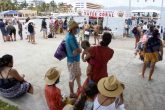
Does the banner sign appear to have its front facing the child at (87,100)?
yes

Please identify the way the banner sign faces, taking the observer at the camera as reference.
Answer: facing the viewer
